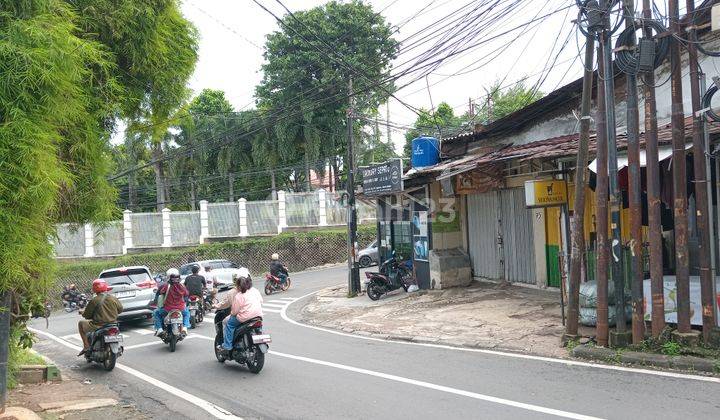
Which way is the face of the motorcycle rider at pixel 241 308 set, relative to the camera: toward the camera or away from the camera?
away from the camera

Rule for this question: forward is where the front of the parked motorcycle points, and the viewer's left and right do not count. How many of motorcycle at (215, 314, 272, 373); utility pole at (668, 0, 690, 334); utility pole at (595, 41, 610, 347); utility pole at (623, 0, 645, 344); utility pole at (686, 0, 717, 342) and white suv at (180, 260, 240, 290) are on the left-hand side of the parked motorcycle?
1

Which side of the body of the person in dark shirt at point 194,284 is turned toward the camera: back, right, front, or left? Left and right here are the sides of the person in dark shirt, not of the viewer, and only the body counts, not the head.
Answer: back

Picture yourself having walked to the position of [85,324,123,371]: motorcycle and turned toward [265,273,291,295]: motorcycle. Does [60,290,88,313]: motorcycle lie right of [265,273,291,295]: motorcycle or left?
left

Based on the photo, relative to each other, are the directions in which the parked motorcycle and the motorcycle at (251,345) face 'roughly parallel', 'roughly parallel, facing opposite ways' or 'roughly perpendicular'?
roughly perpendicular

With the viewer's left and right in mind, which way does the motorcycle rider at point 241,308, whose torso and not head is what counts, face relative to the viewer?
facing away from the viewer and to the left of the viewer

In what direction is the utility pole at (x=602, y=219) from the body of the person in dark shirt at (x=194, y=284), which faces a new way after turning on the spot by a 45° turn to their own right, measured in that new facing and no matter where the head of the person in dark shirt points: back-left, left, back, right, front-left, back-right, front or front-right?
right

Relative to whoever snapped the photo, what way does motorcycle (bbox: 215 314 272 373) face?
facing away from the viewer and to the left of the viewer

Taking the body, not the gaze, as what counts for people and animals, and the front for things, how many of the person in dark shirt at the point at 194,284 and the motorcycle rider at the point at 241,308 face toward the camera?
0
